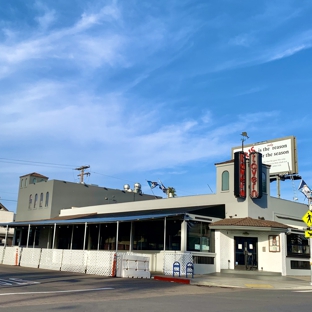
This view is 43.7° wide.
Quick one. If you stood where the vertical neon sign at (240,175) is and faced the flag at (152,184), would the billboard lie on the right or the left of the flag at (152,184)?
right

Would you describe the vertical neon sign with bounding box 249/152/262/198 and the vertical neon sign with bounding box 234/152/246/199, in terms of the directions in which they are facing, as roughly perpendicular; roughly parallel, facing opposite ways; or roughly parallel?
roughly perpendicular

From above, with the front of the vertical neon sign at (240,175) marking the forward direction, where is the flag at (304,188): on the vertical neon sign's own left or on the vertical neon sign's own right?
on the vertical neon sign's own left

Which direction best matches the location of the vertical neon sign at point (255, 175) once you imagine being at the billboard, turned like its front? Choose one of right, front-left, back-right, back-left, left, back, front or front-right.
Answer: front-left
